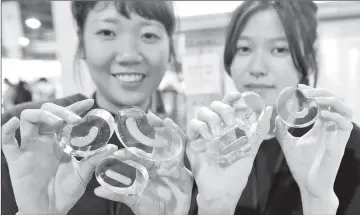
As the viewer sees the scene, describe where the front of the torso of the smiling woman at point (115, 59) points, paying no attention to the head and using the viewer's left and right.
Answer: facing the viewer
